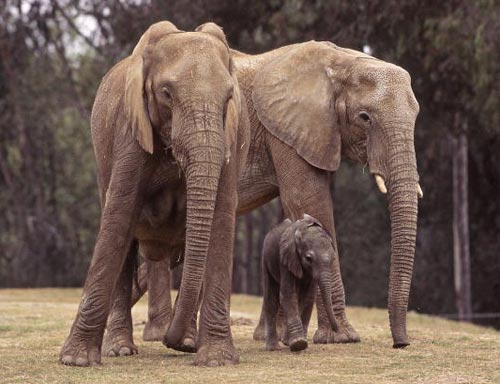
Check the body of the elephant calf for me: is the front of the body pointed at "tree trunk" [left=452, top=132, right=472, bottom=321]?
no
